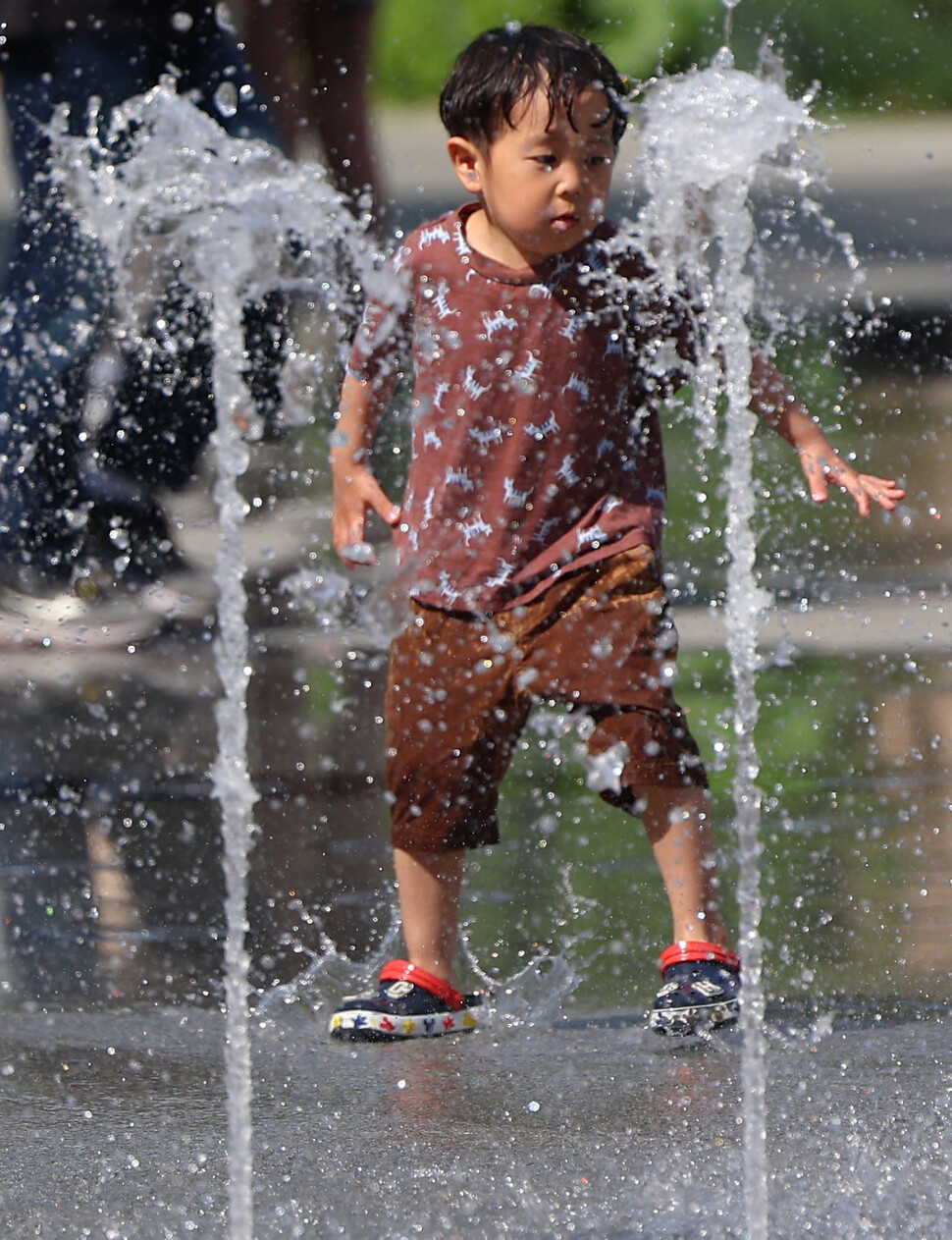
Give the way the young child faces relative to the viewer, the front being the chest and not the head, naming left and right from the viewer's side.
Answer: facing the viewer

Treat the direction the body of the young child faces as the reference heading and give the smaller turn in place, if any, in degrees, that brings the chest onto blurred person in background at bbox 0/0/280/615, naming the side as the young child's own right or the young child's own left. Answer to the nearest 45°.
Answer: approximately 135° to the young child's own right
